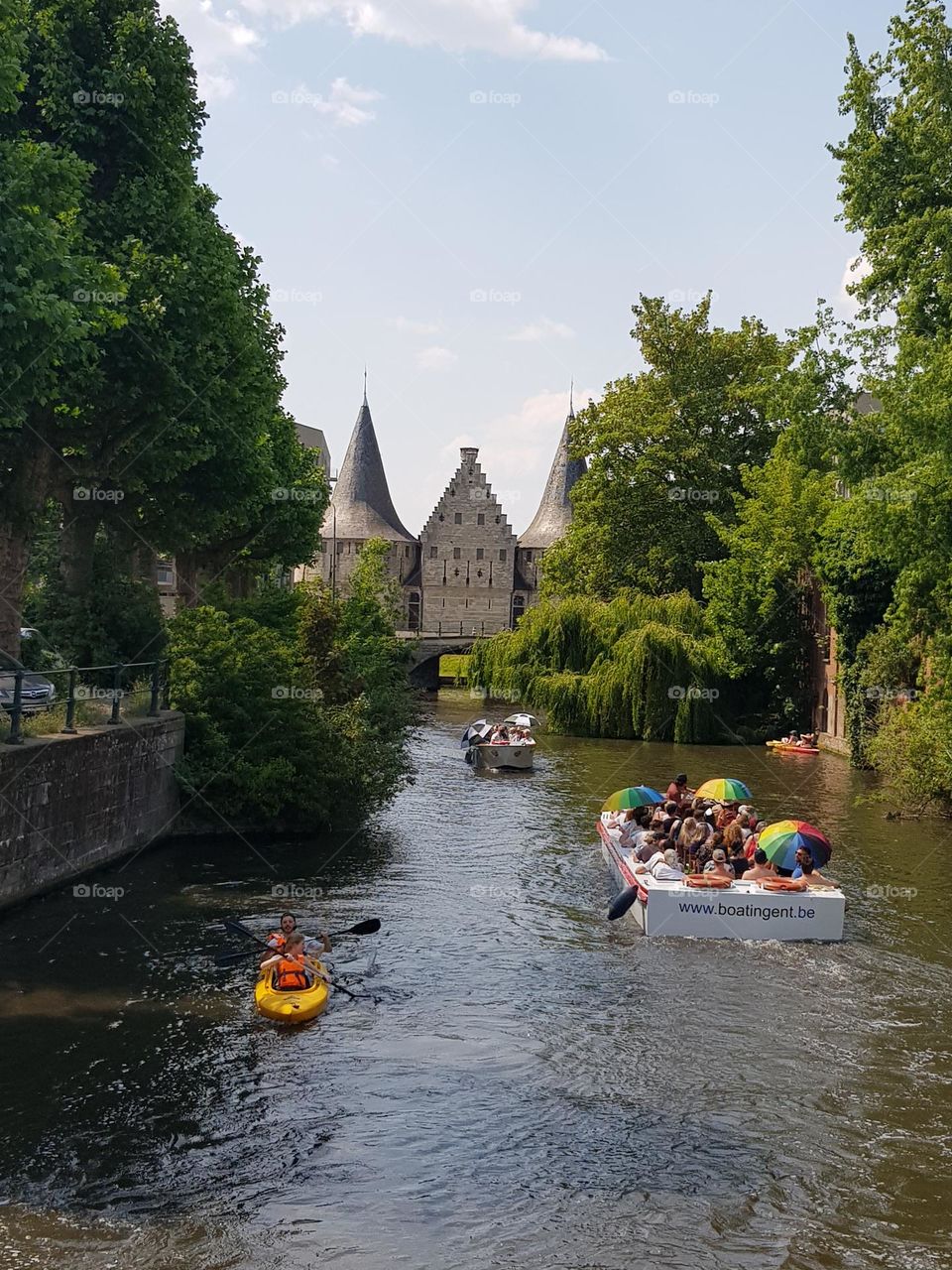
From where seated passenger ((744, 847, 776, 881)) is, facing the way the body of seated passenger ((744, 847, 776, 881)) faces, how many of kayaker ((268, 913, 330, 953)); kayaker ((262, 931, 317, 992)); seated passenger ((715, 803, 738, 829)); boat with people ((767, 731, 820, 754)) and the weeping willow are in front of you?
3

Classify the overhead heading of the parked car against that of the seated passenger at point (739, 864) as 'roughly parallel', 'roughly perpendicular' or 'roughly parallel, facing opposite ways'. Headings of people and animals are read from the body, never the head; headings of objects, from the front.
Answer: roughly perpendicular

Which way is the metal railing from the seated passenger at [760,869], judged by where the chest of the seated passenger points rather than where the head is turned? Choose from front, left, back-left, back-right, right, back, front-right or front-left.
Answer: left

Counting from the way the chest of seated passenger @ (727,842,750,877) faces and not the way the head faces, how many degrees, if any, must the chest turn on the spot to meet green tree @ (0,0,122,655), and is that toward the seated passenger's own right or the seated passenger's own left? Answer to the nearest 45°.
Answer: approximately 90° to the seated passenger's own left

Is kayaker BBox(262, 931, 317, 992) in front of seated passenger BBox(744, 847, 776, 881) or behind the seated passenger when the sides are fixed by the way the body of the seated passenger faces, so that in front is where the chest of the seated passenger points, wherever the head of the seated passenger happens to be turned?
behind

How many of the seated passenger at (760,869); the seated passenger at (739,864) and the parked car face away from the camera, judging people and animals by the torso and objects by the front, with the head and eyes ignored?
2

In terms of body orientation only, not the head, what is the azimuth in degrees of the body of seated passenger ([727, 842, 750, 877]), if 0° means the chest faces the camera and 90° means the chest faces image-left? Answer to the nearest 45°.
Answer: approximately 180°

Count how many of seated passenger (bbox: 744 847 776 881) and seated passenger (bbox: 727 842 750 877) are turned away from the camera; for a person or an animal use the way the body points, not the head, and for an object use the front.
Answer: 2

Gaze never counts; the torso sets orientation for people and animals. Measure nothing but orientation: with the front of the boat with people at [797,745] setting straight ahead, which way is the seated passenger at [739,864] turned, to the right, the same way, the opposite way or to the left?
to the right

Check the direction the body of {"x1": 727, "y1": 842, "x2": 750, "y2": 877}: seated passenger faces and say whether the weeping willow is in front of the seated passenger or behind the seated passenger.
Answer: in front

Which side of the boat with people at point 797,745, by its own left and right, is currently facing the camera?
left

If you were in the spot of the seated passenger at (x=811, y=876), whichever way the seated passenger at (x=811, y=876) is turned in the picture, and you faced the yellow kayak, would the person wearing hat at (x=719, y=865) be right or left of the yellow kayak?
right

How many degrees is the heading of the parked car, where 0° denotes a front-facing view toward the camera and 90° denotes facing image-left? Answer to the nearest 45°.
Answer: approximately 315°

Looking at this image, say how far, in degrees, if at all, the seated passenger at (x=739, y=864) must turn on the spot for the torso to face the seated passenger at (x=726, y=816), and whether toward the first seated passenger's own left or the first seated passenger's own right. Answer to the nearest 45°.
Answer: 0° — they already face them

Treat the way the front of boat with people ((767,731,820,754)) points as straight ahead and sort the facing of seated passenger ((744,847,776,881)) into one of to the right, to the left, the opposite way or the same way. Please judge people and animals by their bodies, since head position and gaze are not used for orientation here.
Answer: to the right

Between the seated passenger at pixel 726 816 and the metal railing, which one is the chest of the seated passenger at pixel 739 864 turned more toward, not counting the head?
the seated passenger

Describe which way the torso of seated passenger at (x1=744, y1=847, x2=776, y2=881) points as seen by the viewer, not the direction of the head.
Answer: away from the camera
